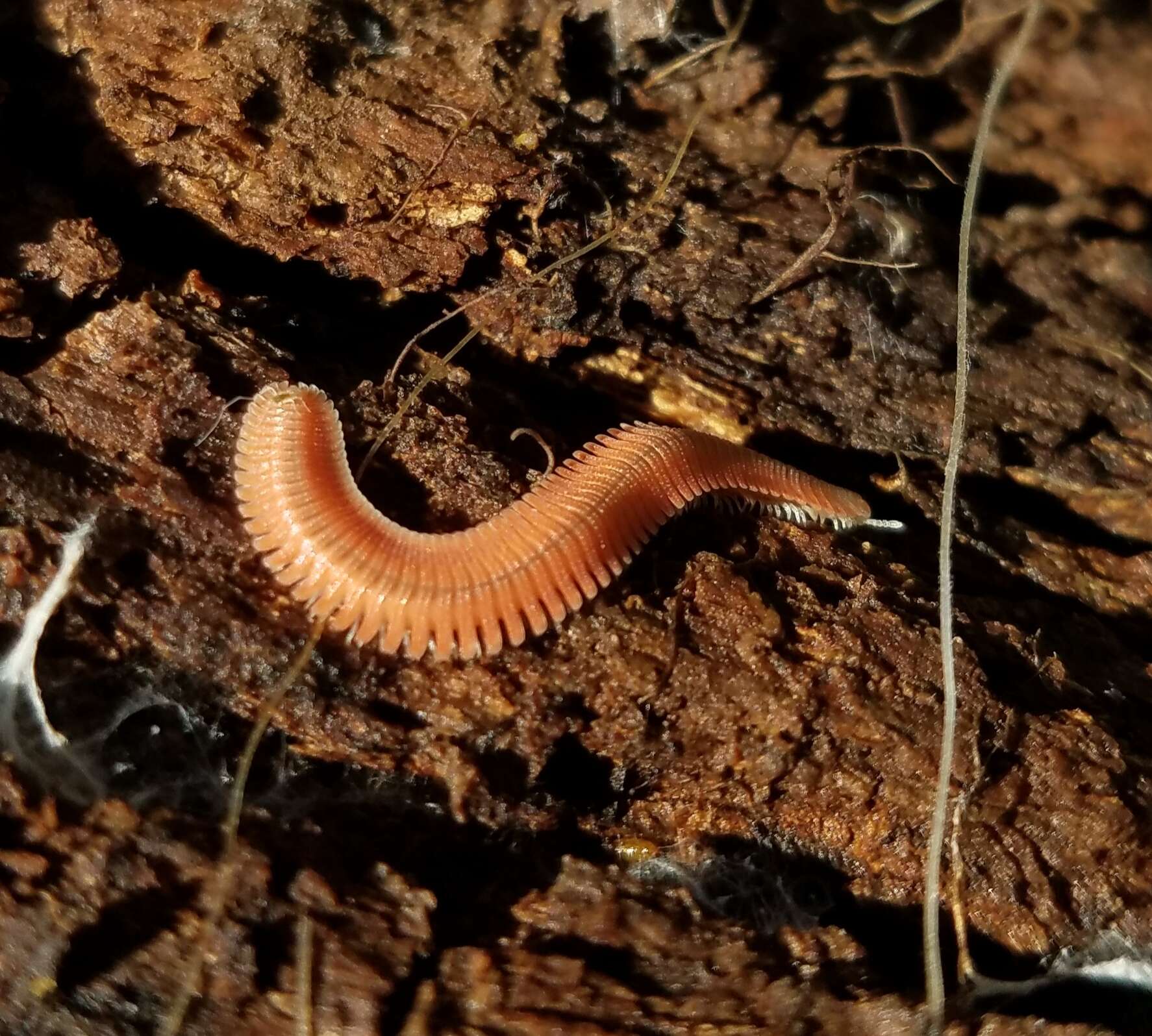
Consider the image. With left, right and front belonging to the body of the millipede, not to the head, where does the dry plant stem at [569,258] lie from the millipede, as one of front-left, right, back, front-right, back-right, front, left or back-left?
left

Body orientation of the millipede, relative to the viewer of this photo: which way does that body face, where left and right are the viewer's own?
facing to the right of the viewer

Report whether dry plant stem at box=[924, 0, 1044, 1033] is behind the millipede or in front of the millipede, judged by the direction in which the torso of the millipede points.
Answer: in front

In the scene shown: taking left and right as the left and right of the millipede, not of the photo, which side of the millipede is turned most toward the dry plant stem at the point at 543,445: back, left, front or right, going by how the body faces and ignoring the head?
left

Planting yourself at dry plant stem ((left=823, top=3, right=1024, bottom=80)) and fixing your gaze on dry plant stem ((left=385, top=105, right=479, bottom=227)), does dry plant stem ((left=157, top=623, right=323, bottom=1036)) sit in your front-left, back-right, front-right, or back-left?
front-left

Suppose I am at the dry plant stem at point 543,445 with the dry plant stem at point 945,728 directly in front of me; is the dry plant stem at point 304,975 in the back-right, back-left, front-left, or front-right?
front-right

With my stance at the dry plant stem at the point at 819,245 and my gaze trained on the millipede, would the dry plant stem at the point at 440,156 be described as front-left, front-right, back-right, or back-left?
front-right
